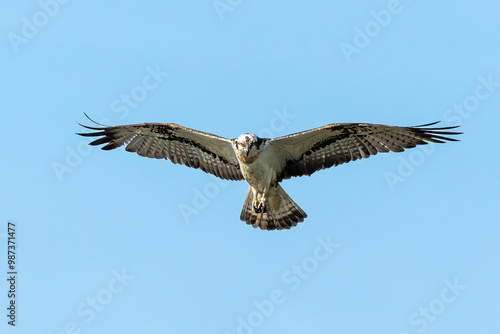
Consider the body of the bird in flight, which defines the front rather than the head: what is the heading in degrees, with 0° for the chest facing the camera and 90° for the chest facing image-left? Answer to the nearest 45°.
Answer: approximately 0°
